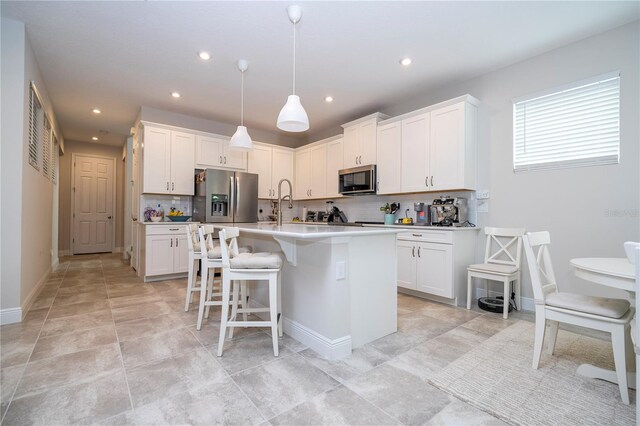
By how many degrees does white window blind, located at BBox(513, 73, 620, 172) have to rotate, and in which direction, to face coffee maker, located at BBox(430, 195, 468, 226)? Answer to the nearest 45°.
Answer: approximately 45° to its right

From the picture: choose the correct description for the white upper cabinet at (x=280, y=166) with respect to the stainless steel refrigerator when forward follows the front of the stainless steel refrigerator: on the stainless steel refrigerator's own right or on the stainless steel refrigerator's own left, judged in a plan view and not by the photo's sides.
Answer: on the stainless steel refrigerator's own left

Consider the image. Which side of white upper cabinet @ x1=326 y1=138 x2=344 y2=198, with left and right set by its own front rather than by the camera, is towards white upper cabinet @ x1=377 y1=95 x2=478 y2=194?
left

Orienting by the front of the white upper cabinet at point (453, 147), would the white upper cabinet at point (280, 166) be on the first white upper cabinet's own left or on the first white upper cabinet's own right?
on the first white upper cabinet's own right

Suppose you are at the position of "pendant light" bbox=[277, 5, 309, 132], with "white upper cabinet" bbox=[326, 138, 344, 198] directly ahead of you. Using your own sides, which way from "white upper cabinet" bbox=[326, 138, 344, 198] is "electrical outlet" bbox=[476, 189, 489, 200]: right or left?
right

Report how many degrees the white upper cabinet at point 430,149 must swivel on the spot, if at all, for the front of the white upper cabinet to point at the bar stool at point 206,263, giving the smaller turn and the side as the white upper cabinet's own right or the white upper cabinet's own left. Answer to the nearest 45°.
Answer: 0° — it already faces it

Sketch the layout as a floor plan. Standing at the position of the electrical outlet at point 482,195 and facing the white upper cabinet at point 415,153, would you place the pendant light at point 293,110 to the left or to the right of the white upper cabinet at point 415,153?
left

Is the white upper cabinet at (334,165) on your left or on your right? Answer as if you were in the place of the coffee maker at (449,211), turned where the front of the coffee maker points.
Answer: on your right

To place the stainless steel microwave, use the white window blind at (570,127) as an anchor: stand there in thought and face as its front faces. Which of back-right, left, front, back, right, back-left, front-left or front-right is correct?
front-right

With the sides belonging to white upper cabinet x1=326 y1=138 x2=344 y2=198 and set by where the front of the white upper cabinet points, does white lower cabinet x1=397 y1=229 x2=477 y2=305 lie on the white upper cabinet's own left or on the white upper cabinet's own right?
on the white upper cabinet's own left
